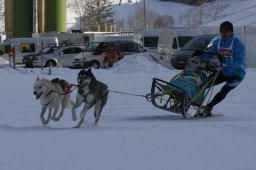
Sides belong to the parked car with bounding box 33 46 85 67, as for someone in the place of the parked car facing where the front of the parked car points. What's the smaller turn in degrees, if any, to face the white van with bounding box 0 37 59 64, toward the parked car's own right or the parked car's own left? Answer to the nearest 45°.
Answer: approximately 90° to the parked car's own right

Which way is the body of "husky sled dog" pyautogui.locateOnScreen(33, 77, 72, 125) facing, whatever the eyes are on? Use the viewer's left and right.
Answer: facing the viewer and to the left of the viewer

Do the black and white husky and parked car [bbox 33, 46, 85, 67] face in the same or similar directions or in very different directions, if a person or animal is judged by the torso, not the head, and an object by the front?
same or similar directions

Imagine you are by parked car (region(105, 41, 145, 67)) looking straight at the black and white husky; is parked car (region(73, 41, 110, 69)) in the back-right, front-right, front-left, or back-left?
front-right

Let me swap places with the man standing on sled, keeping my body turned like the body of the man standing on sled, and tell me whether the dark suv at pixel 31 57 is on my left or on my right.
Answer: on my right

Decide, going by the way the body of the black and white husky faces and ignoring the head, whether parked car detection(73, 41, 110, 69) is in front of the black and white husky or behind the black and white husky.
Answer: behind

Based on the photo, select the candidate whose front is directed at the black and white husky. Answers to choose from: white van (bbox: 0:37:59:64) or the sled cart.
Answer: the sled cart

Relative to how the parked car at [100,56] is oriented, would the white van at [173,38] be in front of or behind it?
behind

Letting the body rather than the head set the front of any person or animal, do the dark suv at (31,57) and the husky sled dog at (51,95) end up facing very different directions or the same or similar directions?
same or similar directions

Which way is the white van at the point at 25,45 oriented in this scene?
to the viewer's left
